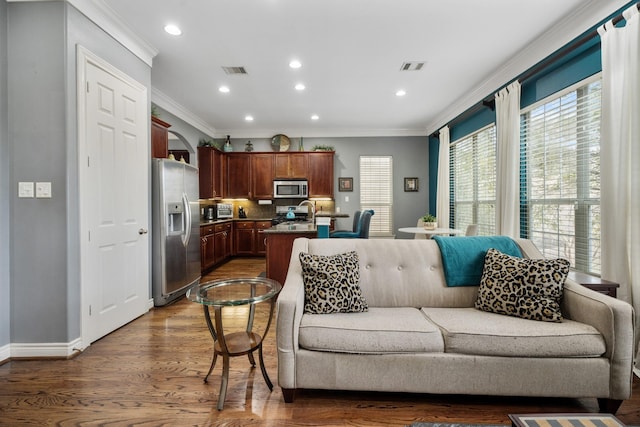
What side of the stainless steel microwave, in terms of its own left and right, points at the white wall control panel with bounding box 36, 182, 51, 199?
front

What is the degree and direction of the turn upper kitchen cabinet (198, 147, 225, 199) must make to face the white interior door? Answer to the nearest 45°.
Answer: approximately 45° to its right

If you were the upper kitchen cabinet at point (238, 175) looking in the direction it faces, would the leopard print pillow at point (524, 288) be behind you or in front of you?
in front

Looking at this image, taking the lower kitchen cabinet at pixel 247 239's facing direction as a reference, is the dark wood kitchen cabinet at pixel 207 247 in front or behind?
in front

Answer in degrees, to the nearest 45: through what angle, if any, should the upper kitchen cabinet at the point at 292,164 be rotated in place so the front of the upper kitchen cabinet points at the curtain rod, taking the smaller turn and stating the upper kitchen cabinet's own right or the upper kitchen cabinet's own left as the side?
approximately 45° to the upper kitchen cabinet's own left

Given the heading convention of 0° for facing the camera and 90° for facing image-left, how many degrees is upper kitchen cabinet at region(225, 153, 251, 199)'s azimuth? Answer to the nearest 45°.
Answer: approximately 0°

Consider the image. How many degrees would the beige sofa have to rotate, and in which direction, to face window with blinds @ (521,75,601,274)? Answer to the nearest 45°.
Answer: approximately 135° to its left
